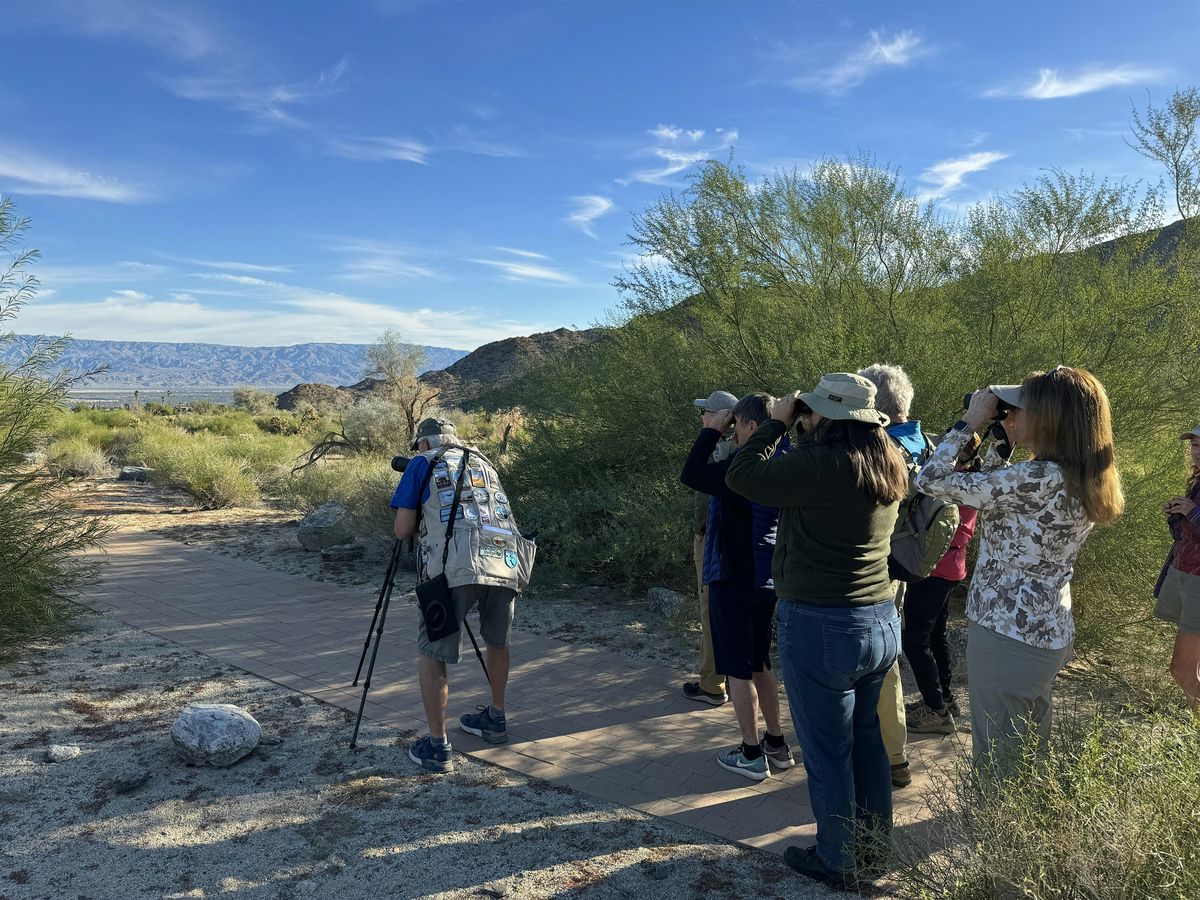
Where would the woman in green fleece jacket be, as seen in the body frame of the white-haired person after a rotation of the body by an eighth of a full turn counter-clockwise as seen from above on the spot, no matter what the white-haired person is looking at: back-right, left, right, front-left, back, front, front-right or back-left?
left

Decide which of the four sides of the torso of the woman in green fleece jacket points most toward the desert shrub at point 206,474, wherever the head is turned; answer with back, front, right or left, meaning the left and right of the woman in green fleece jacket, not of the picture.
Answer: front

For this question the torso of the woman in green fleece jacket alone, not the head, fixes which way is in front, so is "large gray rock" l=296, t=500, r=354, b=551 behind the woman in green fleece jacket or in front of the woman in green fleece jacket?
in front

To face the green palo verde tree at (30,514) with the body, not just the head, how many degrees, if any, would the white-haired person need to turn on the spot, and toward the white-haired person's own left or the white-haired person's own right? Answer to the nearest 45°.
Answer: approximately 45° to the white-haired person's own left

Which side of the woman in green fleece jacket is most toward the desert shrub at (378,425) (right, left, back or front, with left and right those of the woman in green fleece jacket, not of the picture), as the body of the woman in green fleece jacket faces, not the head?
front

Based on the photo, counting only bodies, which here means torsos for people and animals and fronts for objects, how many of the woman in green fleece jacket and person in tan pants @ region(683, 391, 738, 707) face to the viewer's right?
0
